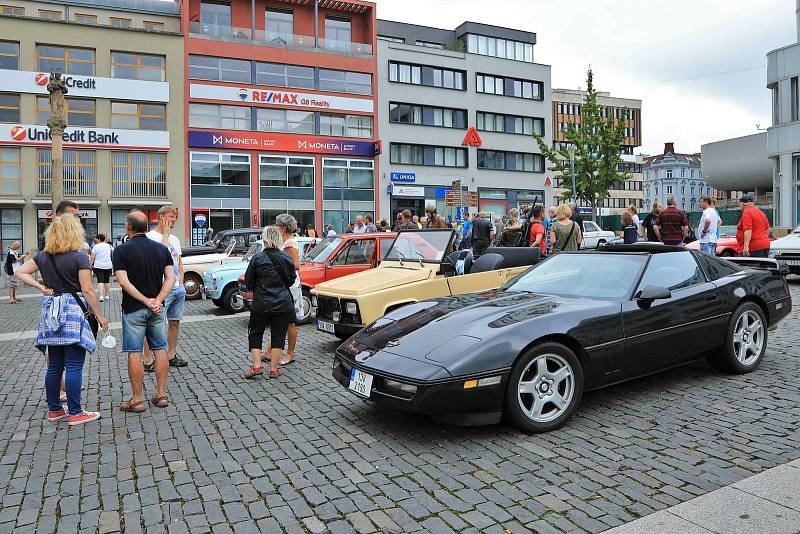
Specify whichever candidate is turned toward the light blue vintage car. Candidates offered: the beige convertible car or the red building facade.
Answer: the red building facade

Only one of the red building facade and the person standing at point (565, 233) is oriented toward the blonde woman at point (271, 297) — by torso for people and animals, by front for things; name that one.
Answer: the red building facade

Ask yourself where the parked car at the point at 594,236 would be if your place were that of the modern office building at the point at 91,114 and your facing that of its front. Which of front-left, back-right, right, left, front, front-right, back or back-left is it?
front-left

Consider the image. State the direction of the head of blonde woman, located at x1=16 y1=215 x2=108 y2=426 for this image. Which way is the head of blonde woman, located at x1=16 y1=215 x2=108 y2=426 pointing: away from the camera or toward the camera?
away from the camera

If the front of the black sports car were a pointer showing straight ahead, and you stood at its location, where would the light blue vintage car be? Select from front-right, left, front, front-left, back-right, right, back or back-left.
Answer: right

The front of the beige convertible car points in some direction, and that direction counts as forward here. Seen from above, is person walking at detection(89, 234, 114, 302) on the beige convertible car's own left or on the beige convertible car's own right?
on the beige convertible car's own right

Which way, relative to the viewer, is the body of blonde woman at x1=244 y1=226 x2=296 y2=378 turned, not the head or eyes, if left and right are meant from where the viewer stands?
facing away from the viewer

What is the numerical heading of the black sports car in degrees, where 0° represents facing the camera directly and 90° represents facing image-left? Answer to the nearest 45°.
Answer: approximately 45°

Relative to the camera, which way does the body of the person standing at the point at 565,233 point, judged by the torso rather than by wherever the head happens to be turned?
away from the camera

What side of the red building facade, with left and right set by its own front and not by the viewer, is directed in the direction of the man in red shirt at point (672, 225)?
front

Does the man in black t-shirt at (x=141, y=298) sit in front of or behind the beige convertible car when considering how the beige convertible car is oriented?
in front

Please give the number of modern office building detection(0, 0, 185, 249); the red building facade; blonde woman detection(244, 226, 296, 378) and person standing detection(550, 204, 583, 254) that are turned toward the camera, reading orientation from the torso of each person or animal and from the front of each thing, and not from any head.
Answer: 2
